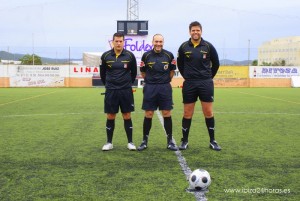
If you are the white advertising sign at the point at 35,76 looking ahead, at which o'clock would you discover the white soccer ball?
The white soccer ball is roughly at 12 o'clock from the white advertising sign.

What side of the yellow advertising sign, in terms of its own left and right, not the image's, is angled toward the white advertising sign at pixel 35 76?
right

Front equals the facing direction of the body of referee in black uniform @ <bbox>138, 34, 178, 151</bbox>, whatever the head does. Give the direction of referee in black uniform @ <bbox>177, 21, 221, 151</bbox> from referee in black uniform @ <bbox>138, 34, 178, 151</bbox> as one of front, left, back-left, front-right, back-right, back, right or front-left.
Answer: left

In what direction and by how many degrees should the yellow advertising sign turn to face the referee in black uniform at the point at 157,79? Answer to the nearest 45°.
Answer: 0° — it already faces them

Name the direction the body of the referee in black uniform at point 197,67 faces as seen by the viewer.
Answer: toward the camera

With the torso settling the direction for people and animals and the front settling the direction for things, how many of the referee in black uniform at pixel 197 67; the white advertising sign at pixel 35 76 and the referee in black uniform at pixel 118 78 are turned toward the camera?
3

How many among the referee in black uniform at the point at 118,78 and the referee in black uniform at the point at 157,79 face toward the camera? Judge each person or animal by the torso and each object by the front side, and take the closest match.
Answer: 2

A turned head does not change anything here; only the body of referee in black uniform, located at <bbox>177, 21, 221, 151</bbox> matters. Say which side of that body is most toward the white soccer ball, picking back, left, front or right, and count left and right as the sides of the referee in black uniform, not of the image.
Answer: front

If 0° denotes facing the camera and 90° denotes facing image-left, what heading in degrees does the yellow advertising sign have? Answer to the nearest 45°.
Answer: approximately 0°

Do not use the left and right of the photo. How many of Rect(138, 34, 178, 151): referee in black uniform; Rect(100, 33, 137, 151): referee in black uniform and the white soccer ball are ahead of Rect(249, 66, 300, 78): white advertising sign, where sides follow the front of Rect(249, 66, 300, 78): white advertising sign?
3
